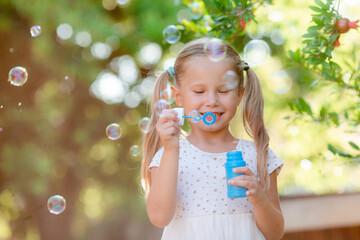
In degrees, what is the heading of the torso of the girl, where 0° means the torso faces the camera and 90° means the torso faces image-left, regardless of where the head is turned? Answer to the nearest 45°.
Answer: approximately 0°
